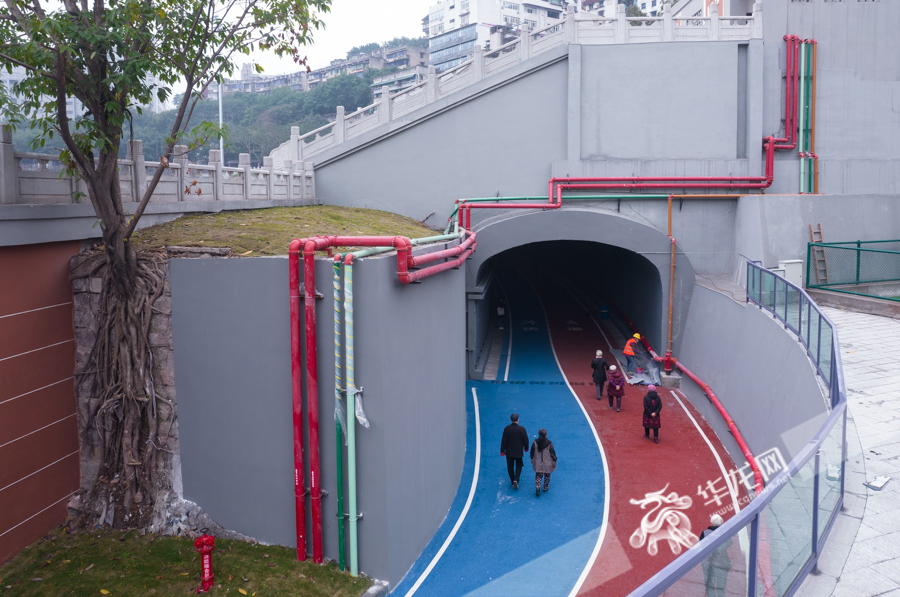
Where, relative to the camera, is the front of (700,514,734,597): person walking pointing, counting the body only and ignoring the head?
away from the camera

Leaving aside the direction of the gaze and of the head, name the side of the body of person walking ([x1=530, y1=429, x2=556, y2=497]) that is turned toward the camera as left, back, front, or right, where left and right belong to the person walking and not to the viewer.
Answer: back

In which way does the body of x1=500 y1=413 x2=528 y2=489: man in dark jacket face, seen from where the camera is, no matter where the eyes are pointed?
away from the camera

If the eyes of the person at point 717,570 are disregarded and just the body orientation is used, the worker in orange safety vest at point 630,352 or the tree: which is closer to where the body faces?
the worker in orange safety vest
